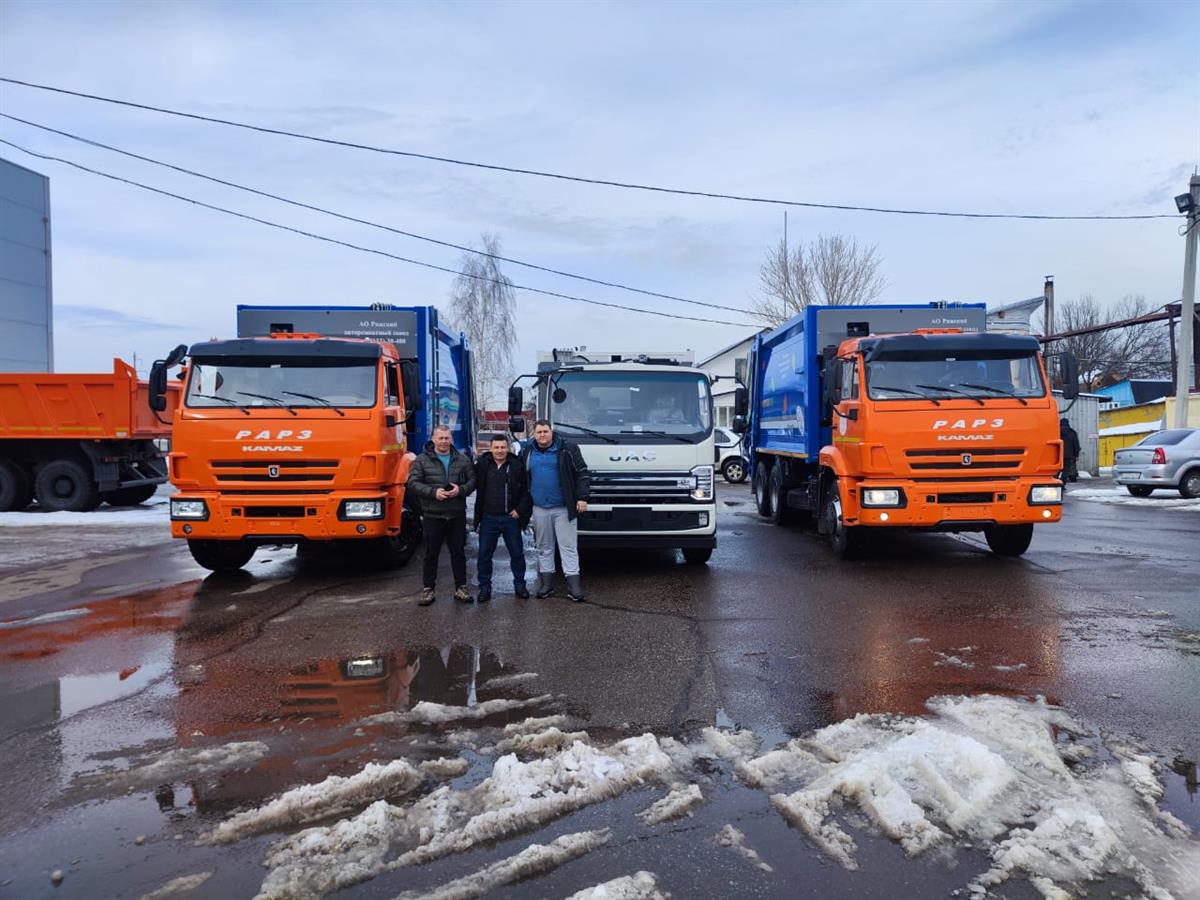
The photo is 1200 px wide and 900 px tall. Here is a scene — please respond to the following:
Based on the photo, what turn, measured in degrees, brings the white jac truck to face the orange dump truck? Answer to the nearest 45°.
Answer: approximately 135° to its right

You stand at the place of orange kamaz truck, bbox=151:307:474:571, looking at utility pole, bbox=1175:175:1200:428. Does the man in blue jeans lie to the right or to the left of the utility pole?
right

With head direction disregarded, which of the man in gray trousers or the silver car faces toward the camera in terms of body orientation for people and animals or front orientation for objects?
the man in gray trousers

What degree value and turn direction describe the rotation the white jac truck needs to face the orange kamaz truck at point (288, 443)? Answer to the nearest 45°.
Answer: approximately 90° to its right

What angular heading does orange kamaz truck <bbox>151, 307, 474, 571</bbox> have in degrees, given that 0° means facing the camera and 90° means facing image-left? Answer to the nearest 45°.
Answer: approximately 0°

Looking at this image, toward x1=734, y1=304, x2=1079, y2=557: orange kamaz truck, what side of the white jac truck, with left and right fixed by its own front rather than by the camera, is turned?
left

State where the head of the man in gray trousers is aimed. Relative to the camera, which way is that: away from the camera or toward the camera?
toward the camera

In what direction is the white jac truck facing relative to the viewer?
toward the camera

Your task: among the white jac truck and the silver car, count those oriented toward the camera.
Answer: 1

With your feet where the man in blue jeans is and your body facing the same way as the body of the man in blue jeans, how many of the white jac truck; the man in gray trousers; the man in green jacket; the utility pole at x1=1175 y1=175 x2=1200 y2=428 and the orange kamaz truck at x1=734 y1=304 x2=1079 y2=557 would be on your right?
1

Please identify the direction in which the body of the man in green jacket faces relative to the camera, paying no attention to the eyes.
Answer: toward the camera

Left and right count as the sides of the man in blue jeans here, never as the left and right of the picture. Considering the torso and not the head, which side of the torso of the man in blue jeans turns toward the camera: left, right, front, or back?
front
